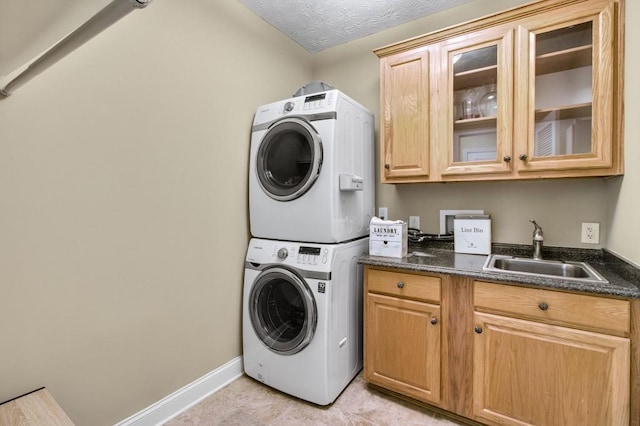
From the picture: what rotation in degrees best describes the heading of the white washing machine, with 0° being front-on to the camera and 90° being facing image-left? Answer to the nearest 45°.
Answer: approximately 45°

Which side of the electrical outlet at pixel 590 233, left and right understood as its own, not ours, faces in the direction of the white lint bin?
right

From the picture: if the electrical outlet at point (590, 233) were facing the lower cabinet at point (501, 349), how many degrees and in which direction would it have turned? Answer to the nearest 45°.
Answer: approximately 45° to its right

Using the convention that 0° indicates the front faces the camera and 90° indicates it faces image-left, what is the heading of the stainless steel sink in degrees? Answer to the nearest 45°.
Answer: approximately 0°

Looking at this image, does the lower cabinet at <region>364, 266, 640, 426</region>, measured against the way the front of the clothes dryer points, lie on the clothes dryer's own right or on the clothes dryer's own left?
on the clothes dryer's own left

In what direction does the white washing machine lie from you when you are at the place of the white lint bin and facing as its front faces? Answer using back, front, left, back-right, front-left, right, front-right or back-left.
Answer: front-right

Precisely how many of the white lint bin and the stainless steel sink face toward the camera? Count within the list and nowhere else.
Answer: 2

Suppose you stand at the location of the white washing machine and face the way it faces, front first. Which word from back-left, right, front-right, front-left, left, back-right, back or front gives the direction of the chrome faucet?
back-left
